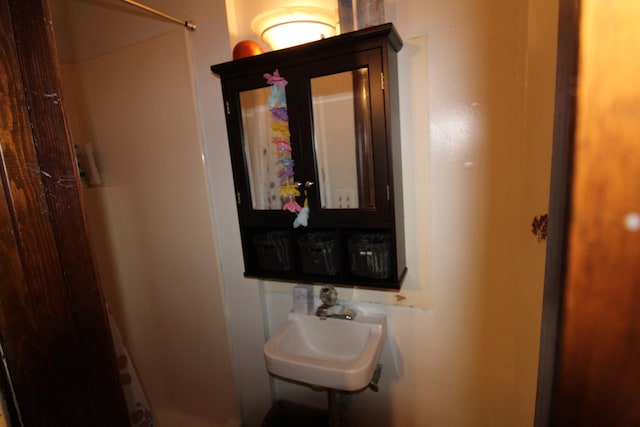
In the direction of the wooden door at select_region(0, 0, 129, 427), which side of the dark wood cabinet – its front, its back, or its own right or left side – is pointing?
front

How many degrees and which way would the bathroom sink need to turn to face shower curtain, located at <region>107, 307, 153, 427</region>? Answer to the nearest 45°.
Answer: approximately 45° to its right

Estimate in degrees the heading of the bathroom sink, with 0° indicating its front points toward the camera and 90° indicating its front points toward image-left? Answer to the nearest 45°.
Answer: approximately 45°

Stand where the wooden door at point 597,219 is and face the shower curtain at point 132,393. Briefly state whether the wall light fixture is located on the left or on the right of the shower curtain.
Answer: right

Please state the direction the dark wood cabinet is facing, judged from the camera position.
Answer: facing the viewer and to the left of the viewer

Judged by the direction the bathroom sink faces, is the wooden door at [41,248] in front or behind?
in front

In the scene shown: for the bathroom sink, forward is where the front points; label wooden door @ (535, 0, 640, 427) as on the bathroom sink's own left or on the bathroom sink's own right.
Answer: on the bathroom sink's own left

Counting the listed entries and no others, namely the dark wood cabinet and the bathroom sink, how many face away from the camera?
0
